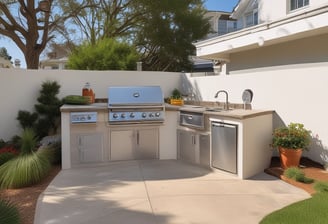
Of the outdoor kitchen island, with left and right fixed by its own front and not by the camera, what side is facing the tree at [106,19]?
back

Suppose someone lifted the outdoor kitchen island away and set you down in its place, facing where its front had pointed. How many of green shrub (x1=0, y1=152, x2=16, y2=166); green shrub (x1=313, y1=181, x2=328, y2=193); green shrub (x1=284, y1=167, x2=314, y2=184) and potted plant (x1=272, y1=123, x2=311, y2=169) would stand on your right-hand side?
1

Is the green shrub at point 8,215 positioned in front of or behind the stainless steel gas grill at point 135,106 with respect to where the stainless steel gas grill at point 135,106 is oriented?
in front

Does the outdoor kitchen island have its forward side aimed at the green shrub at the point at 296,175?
no

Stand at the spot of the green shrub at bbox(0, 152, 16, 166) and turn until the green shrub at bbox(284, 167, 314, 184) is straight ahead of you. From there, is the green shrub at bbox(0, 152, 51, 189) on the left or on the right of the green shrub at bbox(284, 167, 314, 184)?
right

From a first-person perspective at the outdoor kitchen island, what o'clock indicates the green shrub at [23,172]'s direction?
The green shrub is roughly at 2 o'clock from the outdoor kitchen island.

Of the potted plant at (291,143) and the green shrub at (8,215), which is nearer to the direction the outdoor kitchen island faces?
the green shrub

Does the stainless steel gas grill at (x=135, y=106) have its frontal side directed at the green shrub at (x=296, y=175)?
no

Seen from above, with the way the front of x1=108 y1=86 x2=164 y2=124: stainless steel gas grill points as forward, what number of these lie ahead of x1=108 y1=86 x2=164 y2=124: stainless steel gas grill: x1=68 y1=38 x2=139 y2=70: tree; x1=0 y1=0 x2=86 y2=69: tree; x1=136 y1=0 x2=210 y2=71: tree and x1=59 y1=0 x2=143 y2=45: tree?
0

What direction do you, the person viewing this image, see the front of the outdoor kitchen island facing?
facing the viewer

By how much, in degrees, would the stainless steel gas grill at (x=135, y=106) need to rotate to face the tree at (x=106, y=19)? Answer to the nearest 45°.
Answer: approximately 180°

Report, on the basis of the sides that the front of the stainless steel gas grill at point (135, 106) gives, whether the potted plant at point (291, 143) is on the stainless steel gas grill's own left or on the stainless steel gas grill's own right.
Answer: on the stainless steel gas grill's own left

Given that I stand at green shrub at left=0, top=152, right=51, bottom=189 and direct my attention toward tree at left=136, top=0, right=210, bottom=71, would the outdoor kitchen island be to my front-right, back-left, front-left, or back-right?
front-right

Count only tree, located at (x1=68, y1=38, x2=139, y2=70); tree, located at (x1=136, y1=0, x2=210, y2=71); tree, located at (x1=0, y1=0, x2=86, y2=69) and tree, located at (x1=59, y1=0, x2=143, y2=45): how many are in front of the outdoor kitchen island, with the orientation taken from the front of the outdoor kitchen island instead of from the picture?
0

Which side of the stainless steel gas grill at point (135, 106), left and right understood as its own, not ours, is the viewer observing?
front

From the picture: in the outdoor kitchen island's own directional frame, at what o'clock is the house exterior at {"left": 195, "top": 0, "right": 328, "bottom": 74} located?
The house exterior is roughly at 8 o'clock from the outdoor kitchen island.

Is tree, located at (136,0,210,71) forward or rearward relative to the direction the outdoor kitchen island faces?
rearward

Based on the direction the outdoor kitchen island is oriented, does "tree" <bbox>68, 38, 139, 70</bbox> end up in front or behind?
behind

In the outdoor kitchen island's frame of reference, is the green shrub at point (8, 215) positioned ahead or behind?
ahead
